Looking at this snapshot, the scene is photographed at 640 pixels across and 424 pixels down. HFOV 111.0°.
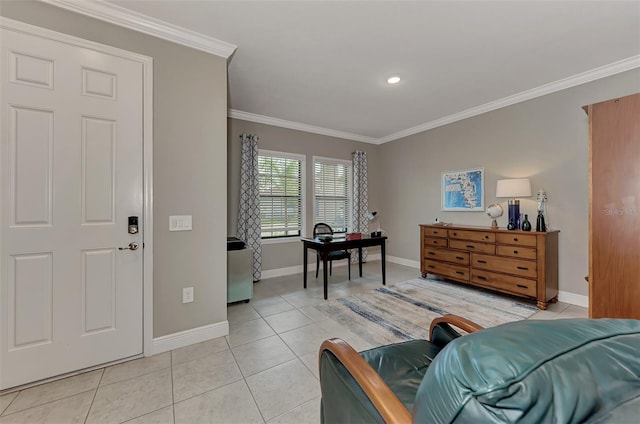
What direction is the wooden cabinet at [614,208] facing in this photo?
to the viewer's left

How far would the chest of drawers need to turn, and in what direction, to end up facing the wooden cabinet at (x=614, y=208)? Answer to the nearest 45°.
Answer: approximately 90° to its left

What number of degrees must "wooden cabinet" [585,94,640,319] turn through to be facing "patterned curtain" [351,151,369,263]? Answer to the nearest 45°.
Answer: approximately 90° to its right

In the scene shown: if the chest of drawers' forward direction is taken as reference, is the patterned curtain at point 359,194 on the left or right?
on its right

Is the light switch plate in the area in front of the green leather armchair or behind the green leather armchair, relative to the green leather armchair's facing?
in front

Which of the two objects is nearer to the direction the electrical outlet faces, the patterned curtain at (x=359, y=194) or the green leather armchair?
the green leather armchair

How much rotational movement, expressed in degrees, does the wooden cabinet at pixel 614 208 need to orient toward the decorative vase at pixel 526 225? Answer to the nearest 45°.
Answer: approximately 45° to its right

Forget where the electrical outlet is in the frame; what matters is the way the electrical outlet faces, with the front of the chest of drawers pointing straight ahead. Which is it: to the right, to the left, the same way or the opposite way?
to the left

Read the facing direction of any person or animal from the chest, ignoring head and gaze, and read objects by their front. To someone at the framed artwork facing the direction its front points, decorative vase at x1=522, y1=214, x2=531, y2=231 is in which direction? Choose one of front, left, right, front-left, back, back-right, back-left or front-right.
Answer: left

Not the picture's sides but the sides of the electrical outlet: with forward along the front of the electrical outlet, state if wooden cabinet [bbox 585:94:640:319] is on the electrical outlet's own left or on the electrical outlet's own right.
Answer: on the electrical outlet's own left

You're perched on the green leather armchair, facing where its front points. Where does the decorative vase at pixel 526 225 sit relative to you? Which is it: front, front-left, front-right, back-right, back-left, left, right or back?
front-right

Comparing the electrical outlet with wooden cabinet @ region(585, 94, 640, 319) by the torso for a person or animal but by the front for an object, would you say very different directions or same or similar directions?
very different directions

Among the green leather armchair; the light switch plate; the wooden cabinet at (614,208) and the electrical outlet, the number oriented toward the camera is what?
2

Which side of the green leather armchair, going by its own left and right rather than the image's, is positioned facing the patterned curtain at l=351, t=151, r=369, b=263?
front

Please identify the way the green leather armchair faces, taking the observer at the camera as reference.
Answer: facing away from the viewer and to the left of the viewer

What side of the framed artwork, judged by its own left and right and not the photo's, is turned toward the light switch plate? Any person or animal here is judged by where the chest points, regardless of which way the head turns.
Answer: front
